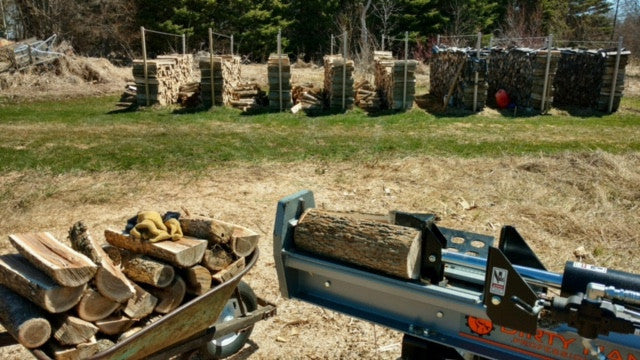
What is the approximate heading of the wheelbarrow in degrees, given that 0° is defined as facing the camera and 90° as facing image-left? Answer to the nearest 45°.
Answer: approximately 225°

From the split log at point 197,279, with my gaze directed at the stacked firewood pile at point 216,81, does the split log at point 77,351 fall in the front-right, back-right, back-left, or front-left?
back-left

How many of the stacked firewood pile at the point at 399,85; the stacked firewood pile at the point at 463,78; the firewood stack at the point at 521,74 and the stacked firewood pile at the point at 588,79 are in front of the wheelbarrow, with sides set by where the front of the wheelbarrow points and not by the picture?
4

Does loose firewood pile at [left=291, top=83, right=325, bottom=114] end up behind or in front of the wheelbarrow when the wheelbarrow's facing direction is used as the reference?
in front

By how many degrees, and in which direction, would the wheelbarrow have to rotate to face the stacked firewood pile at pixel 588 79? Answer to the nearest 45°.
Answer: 0° — it already faces it

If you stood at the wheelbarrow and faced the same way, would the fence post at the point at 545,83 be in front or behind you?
in front
